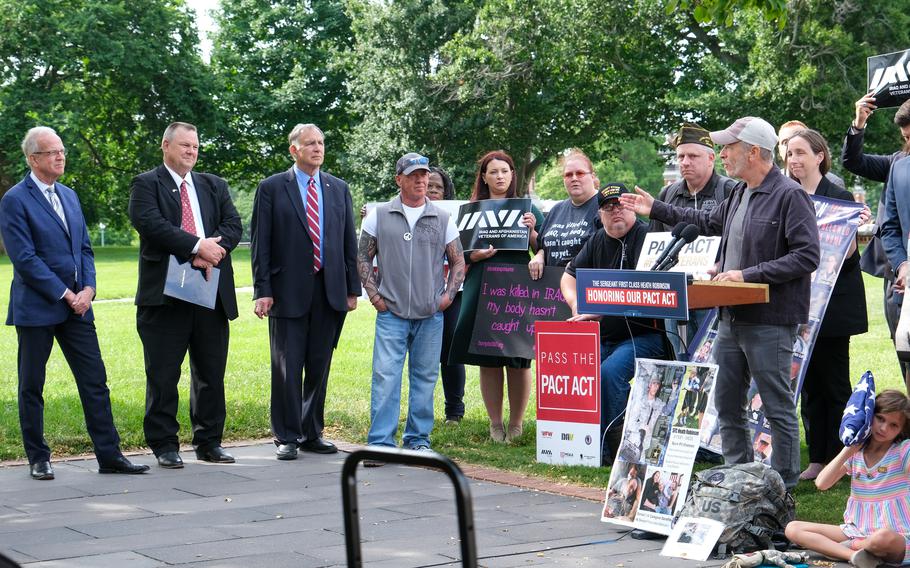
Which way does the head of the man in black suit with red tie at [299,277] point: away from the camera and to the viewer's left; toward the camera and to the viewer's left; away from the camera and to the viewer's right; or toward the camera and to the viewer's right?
toward the camera and to the viewer's right

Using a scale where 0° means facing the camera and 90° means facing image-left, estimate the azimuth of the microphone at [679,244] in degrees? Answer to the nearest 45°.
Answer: approximately 270°

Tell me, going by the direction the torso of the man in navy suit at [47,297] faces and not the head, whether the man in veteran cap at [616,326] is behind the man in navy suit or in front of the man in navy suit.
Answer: in front

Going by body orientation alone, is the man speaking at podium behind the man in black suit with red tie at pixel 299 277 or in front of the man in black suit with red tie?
in front

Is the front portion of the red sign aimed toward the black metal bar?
yes

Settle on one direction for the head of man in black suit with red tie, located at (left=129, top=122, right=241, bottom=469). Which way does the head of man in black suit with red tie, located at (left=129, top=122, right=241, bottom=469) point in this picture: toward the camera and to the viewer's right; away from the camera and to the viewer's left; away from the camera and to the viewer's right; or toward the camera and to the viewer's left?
toward the camera and to the viewer's right

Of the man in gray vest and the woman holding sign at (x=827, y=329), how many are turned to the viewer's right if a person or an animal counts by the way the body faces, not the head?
0

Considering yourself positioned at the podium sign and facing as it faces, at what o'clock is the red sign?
The red sign is roughly at 4 o'clock from the podium sign.

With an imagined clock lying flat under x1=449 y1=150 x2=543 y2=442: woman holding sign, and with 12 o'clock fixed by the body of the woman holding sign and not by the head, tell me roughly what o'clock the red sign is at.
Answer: The red sign is roughly at 11 o'clock from the woman holding sign.

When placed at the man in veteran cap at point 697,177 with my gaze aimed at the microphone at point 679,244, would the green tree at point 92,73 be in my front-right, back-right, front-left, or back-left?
back-right

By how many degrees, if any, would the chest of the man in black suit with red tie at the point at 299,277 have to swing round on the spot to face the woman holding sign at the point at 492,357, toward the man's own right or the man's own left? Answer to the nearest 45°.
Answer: approximately 45° to the man's own left

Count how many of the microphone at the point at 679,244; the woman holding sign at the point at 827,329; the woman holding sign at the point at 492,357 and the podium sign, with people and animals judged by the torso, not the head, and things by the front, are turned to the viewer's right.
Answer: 1

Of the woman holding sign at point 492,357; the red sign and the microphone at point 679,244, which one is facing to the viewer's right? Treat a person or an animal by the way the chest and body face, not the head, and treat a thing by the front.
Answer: the microphone

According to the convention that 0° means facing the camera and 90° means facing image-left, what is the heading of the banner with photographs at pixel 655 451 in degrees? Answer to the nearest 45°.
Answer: approximately 0°

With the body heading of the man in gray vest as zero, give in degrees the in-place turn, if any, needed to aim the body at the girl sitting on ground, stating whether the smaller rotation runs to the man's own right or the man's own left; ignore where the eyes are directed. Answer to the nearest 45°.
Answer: approximately 45° to the man's own left
